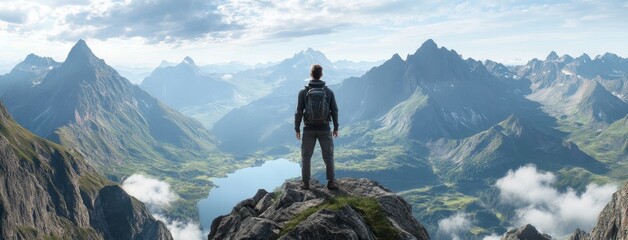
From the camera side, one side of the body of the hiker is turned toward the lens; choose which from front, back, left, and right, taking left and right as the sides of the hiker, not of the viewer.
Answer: back
